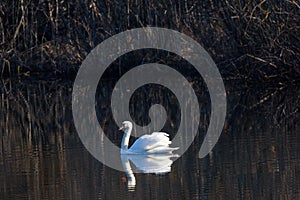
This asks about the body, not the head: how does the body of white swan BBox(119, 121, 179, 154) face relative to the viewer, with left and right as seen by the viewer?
facing to the left of the viewer
